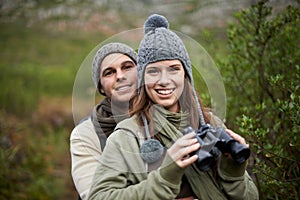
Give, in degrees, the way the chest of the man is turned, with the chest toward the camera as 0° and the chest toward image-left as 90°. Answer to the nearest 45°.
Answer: approximately 315°
